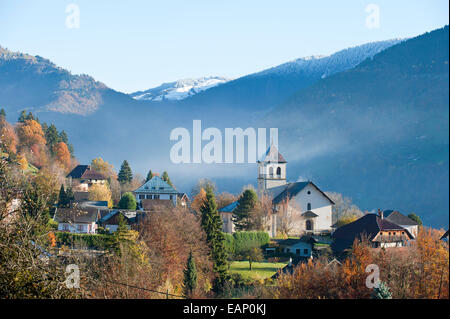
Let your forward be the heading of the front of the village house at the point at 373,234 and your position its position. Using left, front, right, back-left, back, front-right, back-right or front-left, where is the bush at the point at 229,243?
back-right

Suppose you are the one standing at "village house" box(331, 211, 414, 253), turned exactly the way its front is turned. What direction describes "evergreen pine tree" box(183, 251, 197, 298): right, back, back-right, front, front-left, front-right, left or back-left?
right

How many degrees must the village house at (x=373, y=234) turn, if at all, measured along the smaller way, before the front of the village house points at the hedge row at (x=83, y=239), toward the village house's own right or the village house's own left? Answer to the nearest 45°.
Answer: approximately 90° to the village house's own right

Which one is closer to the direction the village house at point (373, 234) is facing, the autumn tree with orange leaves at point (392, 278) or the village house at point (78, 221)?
the autumn tree with orange leaves

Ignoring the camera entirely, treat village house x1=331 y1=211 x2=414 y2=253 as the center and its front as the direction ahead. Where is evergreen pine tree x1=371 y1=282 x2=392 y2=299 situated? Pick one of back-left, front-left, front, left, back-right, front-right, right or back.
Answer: front-right

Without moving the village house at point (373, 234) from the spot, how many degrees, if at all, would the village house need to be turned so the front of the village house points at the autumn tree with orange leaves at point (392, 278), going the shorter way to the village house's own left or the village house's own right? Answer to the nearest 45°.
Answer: approximately 45° to the village house's own right

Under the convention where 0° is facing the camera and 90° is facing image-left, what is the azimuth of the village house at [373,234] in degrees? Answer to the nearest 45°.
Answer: approximately 315°

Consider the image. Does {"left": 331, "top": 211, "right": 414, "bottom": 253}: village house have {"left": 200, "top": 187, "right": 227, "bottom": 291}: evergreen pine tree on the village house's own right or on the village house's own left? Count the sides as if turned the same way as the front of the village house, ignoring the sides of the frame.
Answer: on the village house's own right

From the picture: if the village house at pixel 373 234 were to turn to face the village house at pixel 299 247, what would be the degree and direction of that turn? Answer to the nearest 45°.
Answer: approximately 135° to its right

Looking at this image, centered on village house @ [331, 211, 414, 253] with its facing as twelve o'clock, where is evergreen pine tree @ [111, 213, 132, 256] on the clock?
The evergreen pine tree is roughly at 3 o'clock from the village house.
